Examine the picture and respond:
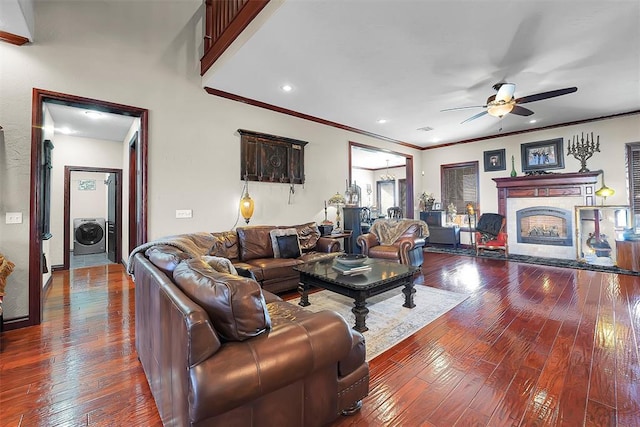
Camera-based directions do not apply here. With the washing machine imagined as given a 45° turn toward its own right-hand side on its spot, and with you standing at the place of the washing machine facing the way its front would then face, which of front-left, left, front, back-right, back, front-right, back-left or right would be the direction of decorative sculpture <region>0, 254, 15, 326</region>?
front-left

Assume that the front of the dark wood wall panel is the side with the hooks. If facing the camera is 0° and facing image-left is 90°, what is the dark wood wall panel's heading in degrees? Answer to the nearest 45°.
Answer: approximately 315°

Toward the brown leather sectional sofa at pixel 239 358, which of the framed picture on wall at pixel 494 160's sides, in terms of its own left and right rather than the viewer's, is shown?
front

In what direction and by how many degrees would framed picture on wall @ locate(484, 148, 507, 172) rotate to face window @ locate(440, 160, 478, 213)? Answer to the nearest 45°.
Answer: approximately 90° to its right

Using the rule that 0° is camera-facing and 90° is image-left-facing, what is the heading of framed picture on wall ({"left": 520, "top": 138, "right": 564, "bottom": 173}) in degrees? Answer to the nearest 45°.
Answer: approximately 0°

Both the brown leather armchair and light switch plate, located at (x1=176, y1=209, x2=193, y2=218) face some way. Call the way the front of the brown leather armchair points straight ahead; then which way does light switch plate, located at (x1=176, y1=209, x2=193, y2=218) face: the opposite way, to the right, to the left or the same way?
to the left

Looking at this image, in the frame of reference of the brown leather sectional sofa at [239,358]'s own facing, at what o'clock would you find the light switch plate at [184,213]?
The light switch plate is roughly at 10 o'clock from the brown leather sectional sofa.

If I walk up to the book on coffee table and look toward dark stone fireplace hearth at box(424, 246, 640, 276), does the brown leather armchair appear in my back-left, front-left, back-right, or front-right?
front-left

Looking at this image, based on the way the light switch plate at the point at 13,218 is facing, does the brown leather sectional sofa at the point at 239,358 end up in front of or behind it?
in front

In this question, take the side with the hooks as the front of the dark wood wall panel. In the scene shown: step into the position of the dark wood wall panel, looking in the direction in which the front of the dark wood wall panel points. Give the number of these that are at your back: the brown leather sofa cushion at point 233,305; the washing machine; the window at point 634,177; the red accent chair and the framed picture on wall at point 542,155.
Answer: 1

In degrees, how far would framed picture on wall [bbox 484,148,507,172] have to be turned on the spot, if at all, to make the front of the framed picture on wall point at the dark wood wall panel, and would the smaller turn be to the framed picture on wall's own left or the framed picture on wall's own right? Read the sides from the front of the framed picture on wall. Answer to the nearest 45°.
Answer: approximately 45° to the framed picture on wall's own right

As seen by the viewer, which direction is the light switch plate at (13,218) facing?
toward the camera

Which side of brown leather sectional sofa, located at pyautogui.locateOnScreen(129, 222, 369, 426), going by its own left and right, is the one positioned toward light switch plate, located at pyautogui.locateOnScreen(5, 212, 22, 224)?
left

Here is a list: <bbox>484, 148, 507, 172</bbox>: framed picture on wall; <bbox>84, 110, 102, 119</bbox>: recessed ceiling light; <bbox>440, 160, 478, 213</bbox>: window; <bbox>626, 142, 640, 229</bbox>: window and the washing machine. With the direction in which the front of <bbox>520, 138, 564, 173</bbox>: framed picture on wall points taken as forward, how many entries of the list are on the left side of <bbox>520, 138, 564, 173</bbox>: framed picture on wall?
1

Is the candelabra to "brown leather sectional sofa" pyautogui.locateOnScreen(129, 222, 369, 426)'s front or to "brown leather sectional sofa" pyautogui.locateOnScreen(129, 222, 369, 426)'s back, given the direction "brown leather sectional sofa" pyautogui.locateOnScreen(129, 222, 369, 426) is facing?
to the front
